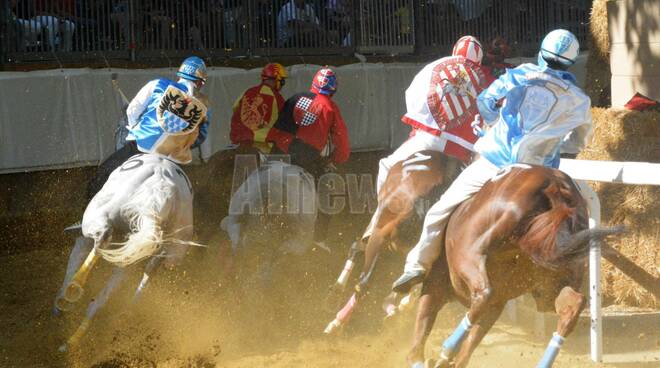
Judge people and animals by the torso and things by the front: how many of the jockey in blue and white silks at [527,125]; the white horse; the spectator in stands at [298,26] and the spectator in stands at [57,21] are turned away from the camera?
2

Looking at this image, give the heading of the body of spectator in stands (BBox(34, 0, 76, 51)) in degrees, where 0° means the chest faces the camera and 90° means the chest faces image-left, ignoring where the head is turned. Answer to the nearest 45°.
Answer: approximately 0°

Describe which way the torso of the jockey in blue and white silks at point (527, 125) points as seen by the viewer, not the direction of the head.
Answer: away from the camera

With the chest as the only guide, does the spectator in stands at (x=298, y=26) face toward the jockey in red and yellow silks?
yes

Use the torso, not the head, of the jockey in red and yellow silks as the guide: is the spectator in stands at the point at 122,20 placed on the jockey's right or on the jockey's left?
on the jockey's left

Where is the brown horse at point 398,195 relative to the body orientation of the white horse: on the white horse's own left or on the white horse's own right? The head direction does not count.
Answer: on the white horse's own right

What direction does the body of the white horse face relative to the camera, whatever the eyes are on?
away from the camera

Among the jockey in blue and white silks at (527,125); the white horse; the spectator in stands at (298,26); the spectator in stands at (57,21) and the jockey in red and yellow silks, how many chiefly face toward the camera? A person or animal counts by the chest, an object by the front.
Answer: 2

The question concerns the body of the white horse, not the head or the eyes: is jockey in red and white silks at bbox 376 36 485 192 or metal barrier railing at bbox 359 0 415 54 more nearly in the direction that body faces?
the metal barrier railing

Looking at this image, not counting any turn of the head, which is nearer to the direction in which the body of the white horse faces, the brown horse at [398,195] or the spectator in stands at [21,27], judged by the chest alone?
the spectator in stands

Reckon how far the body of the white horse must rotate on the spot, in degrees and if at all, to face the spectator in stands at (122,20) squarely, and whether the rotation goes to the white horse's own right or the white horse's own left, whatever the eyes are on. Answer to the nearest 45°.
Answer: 0° — it already faces them
